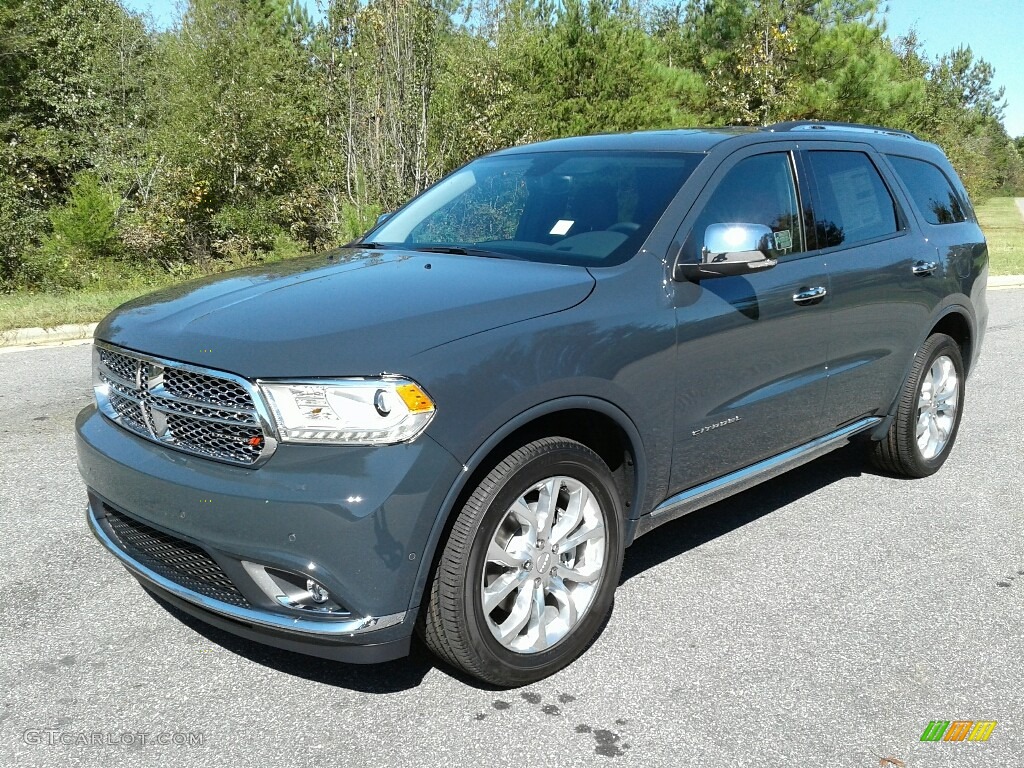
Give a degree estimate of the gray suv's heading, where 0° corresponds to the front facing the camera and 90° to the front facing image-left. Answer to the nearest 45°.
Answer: approximately 45°
